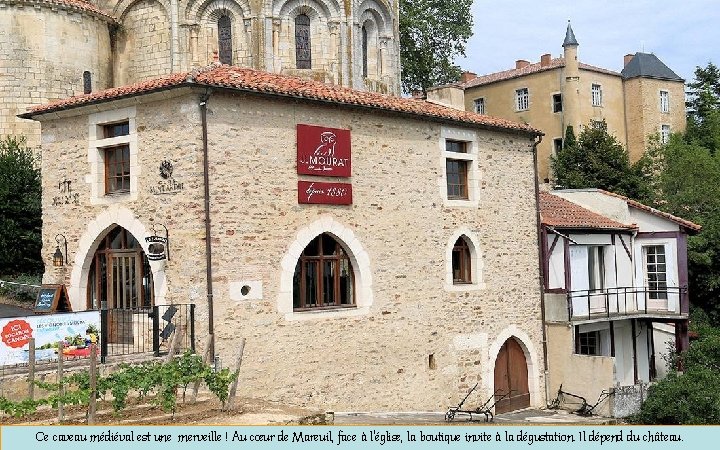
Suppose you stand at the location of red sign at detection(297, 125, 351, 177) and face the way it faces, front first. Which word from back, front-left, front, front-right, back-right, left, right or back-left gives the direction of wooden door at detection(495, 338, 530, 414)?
back-left

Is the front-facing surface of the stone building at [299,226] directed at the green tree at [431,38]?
no

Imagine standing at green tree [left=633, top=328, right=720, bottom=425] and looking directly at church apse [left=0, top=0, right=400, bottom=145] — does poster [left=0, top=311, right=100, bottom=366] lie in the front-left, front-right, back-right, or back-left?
front-left

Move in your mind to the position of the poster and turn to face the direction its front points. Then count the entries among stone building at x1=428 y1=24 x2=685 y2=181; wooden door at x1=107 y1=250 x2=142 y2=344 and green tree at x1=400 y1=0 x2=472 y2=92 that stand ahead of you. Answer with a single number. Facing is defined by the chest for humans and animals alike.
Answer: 0

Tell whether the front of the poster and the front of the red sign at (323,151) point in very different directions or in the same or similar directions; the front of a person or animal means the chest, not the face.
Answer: same or similar directions

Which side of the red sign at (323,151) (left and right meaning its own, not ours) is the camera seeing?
front

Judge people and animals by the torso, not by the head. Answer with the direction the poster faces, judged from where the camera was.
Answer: facing the viewer

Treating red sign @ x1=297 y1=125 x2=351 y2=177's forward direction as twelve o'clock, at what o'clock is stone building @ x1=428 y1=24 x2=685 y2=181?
The stone building is roughly at 7 o'clock from the red sign.

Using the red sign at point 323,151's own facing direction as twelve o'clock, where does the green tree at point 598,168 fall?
The green tree is roughly at 7 o'clock from the red sign.

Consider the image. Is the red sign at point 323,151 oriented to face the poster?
no

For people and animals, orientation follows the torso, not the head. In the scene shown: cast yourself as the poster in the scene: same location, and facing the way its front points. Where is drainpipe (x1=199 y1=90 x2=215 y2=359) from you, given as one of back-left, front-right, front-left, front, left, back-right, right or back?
left

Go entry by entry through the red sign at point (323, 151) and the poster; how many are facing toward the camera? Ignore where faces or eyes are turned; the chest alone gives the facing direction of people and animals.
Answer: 2

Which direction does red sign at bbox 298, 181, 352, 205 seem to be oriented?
toward the camera

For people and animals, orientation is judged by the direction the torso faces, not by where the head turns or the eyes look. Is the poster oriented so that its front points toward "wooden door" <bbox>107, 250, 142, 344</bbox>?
no

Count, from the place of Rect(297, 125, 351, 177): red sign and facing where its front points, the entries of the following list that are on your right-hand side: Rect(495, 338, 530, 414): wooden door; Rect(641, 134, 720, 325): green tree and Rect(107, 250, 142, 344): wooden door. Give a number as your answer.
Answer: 1
